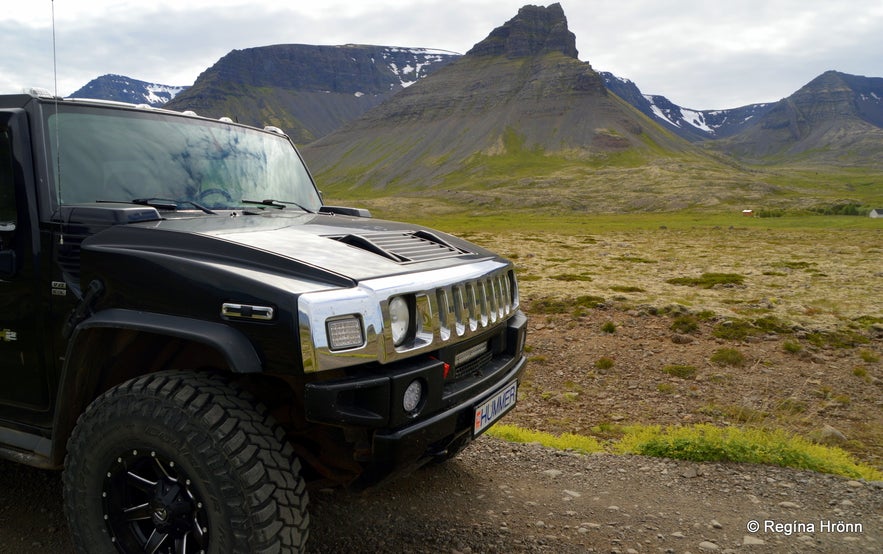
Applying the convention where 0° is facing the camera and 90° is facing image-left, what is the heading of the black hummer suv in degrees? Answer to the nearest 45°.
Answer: approximately 315°
